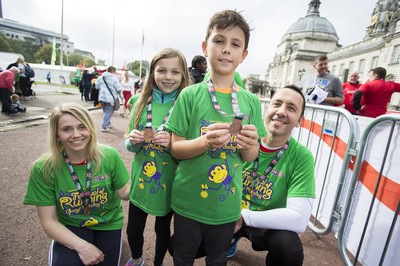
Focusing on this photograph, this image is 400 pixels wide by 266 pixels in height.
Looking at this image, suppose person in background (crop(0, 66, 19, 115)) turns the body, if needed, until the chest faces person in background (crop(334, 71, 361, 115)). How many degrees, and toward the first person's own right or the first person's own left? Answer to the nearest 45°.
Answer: approximately 45° to the first person's own right

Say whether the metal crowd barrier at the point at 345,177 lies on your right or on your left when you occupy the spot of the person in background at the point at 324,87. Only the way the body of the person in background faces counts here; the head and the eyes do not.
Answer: on your left

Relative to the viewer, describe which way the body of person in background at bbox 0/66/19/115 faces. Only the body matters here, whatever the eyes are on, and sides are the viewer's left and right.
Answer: facing to the right of the viewer

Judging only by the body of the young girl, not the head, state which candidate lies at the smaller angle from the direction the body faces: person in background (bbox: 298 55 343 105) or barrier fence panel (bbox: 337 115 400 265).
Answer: the barrier fence panel

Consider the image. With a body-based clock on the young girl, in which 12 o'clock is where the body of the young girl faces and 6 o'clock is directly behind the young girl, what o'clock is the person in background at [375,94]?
The person in background is roughly at 8 o'clock from the young girl.

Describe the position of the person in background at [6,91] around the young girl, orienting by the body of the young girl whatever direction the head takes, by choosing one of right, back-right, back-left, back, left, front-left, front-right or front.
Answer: back-right

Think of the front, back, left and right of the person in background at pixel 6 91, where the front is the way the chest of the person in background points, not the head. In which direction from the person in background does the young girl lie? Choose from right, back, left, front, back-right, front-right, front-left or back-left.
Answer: right

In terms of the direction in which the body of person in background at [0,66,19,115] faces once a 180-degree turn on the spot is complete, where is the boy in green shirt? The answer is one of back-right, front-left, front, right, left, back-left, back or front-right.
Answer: left

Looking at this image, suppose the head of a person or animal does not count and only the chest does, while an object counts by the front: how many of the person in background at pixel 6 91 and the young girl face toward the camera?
1

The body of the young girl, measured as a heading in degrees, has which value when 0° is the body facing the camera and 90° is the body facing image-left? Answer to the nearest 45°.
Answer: approximately 0°
